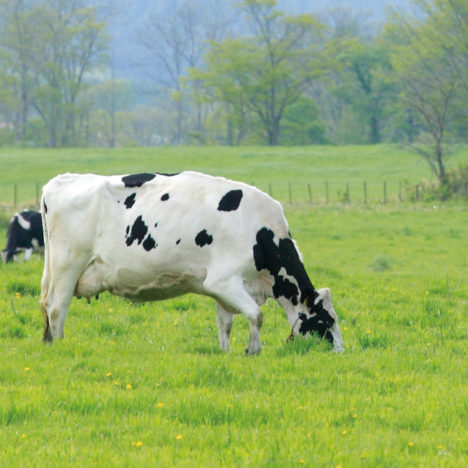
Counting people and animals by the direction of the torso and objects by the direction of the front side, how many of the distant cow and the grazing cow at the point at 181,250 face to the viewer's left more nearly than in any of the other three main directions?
1

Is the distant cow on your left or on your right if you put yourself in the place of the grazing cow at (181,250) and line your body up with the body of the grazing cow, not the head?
on your left

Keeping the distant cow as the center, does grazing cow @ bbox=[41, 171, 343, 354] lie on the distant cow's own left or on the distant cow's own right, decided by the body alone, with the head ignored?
on the distant cow's own left

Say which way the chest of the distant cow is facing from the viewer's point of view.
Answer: to the viewer's left

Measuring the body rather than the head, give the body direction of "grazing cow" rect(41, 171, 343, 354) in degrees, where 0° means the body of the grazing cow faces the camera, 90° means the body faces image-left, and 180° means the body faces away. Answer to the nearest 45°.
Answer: approximately 270°
